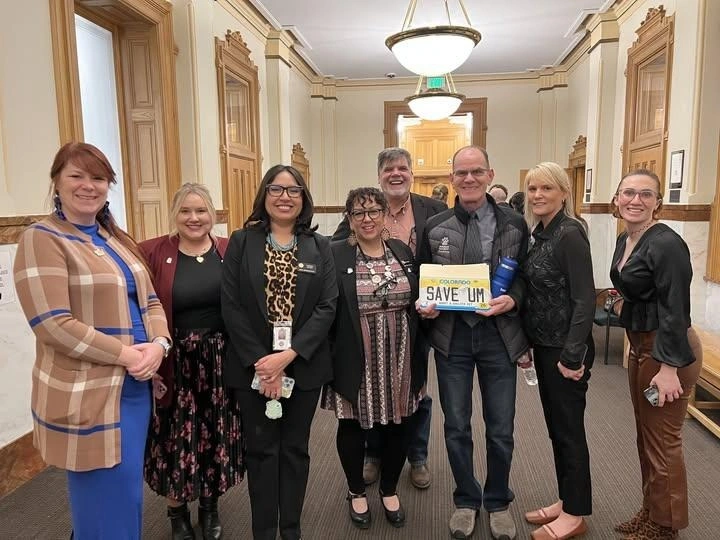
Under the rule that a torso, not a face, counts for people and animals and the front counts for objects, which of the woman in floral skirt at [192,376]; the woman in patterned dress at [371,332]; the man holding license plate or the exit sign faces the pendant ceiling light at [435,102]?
the exit sign

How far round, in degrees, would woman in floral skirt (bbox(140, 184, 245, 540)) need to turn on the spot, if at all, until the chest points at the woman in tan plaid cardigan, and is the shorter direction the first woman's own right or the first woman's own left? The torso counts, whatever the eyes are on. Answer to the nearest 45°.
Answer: approximately 45° to the first woman's own right

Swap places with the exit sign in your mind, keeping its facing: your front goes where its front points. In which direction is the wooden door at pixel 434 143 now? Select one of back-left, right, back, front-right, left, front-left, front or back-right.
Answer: back

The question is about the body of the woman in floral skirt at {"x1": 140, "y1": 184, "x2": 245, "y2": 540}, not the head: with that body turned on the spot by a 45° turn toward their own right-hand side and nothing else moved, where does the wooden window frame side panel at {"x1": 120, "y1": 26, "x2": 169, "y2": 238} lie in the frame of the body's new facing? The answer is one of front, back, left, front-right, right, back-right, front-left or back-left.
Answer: back-right

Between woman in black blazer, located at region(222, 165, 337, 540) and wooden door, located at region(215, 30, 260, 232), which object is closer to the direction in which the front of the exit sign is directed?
the woman in black blazer
